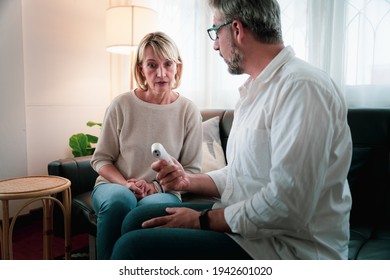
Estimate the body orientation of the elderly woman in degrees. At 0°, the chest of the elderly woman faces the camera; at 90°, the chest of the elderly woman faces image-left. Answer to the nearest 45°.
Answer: approximately 0°

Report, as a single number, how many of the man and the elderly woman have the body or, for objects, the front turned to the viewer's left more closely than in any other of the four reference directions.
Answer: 1

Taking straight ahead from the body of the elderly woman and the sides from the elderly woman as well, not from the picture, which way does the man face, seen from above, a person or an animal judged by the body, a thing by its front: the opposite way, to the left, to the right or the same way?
to the right

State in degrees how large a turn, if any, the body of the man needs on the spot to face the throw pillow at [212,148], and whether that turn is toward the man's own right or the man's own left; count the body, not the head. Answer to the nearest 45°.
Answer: approximately 90° to the man's own right

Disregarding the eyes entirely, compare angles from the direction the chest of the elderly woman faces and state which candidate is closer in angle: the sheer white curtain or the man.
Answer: the man

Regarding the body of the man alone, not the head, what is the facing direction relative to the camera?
to the viewer's left

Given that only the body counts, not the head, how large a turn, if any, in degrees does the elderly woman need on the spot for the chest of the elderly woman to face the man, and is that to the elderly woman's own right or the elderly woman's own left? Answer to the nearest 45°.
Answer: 0° — they already face them
